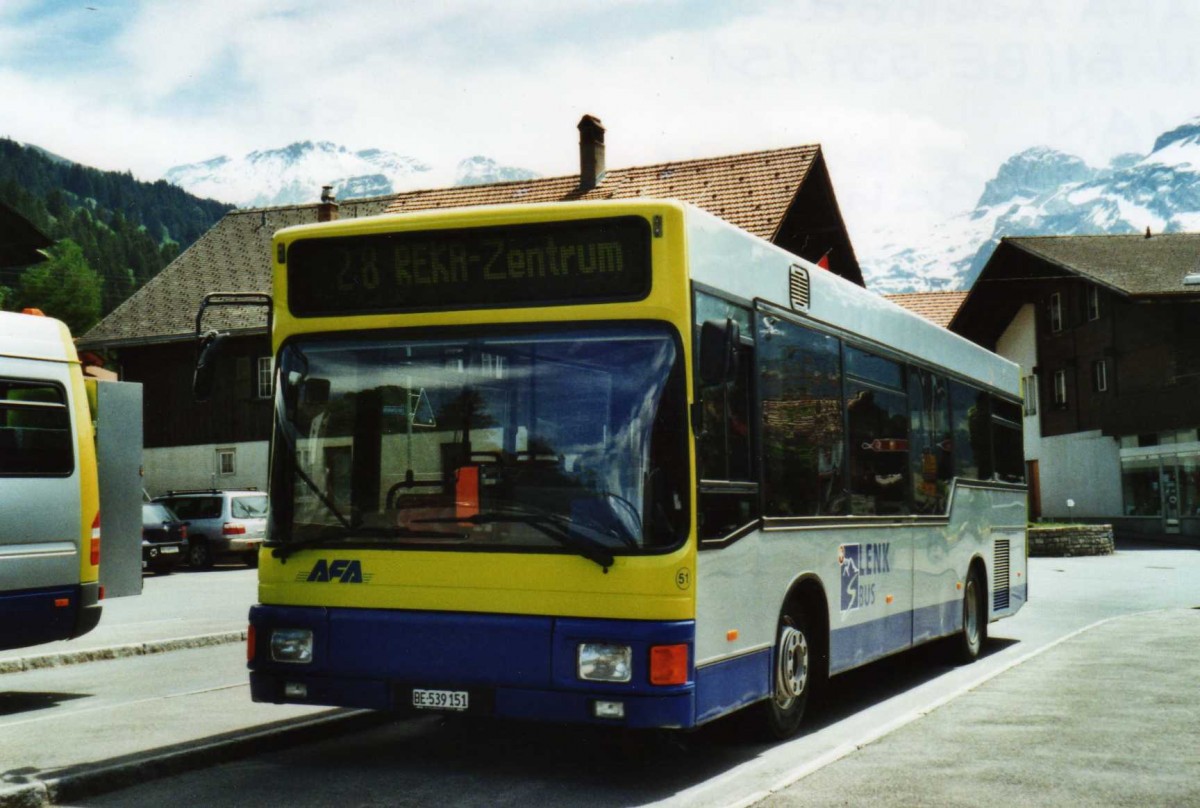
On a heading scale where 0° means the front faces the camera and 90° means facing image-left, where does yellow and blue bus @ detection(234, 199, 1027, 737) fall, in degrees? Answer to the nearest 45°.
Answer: approximately 45°

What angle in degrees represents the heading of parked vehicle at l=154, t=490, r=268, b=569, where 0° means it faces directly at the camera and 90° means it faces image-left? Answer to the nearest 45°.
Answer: approximately 135°

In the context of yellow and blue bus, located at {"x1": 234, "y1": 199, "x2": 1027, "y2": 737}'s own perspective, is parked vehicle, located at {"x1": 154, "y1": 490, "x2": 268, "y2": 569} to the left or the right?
on its right

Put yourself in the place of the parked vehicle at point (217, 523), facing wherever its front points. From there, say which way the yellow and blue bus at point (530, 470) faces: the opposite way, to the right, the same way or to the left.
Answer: to the left

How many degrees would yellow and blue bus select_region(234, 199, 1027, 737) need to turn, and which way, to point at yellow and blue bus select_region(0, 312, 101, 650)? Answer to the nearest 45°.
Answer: approximately 90° to its right

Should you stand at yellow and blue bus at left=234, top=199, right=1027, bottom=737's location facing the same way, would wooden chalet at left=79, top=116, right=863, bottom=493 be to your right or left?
on your right

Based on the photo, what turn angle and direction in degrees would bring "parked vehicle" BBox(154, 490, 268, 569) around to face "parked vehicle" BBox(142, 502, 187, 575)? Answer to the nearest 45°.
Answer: approximately 90° to its left

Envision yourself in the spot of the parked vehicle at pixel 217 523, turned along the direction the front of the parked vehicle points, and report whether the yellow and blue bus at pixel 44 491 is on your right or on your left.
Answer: on your left
